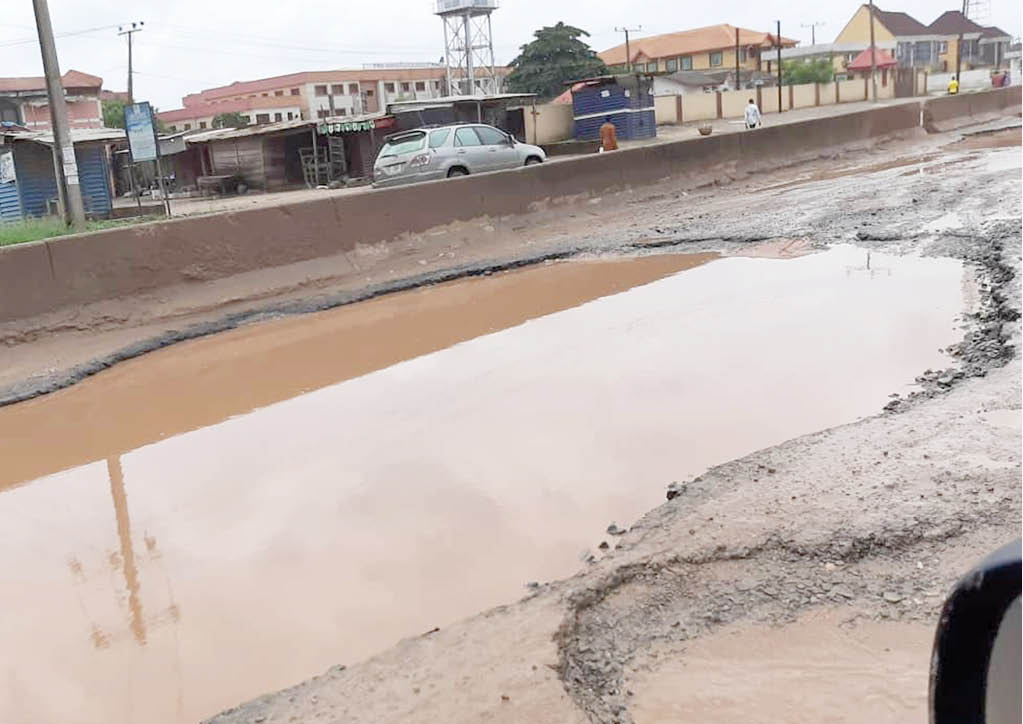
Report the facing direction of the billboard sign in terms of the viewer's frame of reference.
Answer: facing the viewer

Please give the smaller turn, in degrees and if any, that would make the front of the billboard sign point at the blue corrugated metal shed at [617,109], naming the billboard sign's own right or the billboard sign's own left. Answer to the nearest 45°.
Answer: approximately 135° to the billboard sign's own left

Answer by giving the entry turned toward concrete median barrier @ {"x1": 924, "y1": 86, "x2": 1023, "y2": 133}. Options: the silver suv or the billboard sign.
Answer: the silver suv

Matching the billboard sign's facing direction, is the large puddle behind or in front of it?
in front

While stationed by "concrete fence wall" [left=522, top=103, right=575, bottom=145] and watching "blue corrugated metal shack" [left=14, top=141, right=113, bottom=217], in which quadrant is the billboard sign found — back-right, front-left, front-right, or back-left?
front-left

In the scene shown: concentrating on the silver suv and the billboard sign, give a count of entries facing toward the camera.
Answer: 1

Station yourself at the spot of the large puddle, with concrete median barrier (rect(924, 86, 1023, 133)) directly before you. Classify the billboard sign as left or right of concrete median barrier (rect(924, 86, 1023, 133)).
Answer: left

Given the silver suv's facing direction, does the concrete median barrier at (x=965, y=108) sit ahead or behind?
ahead

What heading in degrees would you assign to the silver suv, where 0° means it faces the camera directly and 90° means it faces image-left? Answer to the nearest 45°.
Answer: approximately 225°

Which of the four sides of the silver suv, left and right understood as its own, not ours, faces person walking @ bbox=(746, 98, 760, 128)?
front

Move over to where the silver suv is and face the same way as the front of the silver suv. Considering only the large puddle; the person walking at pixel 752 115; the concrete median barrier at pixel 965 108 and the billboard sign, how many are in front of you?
2

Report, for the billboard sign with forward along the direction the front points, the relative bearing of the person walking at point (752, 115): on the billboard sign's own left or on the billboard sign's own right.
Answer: on the billboard sign's own left

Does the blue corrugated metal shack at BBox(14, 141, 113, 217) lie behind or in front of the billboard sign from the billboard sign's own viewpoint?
behind

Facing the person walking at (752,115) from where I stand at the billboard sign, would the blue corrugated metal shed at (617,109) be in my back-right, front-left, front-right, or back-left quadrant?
front-left
